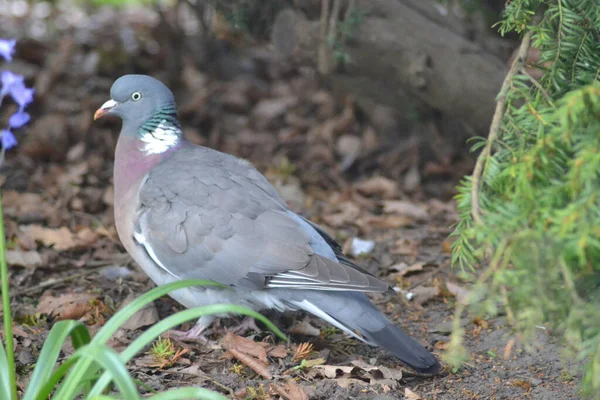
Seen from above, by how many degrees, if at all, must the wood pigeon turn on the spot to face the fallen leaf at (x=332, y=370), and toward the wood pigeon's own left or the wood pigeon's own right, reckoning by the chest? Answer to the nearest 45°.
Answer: approximately 135° to the wood pigeon's own left

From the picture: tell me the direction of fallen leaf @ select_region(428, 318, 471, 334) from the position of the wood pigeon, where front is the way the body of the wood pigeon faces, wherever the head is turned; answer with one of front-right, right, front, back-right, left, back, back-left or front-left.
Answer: back

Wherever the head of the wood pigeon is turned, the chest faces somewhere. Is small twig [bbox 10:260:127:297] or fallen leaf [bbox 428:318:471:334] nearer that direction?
the small twig

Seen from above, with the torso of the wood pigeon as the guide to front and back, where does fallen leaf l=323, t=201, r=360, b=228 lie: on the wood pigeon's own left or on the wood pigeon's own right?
on the wood pigeon's own right

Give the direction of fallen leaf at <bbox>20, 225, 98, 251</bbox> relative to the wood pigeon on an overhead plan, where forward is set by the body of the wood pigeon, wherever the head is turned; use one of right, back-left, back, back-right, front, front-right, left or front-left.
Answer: front-right

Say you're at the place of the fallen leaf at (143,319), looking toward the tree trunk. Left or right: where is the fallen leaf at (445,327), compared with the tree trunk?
right

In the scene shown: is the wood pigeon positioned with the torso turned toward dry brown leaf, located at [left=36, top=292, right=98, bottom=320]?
yes

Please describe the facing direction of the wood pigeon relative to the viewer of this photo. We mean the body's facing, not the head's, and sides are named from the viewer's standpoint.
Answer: facing to the left of the viewer

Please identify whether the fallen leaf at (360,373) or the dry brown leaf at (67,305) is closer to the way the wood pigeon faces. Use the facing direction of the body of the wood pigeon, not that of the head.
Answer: the dry brown leaf

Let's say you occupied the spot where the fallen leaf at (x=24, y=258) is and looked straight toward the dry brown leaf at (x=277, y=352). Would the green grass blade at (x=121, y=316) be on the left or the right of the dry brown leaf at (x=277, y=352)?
right

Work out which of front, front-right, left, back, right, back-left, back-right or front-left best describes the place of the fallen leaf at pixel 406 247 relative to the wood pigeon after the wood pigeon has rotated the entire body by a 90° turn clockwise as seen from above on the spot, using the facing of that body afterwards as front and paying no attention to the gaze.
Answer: front-right

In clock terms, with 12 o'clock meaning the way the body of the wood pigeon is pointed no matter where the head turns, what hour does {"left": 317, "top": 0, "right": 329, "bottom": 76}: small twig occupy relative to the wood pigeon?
The small twig is roughly at 3 o'clock from the wood pigeon.
